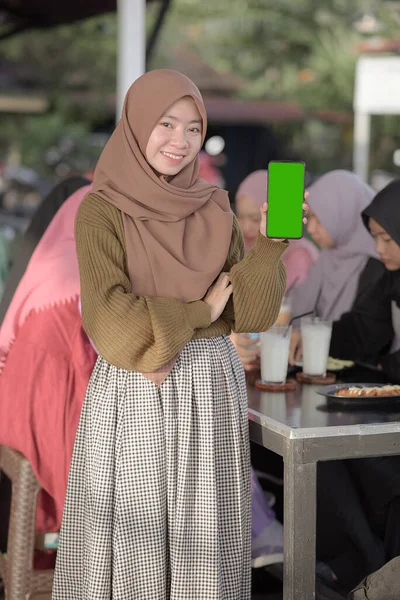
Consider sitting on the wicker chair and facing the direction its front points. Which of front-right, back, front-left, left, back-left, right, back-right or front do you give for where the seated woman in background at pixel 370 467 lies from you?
front-right

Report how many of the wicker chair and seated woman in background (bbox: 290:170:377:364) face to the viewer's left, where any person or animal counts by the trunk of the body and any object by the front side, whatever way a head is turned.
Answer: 1

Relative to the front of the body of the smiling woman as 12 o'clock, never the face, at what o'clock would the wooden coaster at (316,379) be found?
The wooden coaster is roughly at 9 o'clock from the smiling woman.

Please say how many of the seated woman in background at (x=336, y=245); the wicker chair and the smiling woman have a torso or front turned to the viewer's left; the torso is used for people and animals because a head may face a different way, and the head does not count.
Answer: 1

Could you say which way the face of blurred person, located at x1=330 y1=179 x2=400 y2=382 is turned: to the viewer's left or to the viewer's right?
to the viewer's left

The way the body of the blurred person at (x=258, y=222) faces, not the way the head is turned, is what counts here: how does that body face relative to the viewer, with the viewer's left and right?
facing the viewer and to the left of the viewer

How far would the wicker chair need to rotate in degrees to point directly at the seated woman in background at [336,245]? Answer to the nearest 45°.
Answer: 0° — it already faces them

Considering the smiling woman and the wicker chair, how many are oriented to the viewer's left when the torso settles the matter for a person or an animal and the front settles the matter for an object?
0

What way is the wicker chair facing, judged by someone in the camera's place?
facing away from the viewer and to the right of the viewer

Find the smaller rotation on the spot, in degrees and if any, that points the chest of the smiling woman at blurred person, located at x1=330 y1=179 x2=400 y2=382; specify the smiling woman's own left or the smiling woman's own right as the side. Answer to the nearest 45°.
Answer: approximately 90° to the smiling woman's own left

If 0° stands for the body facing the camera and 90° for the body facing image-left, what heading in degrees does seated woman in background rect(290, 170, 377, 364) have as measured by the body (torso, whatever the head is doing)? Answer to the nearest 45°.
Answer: approximately 90°

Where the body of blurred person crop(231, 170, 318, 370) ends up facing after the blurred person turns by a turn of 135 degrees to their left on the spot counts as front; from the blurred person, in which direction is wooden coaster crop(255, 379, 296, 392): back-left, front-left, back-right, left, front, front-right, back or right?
right

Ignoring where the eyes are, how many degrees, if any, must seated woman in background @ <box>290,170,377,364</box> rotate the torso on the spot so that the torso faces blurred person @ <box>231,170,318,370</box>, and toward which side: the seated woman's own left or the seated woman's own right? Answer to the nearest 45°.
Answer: approximately 45° to the seated woman's own right

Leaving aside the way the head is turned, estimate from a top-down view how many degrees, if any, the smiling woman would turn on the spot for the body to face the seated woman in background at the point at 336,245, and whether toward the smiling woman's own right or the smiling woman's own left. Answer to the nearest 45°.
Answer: approximately 90° to the smiling woman's own left

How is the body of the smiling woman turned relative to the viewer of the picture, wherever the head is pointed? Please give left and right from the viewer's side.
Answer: facing the viewer and to the right of the viewer

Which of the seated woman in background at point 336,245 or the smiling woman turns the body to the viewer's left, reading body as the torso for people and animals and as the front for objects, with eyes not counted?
the seated woman in background
